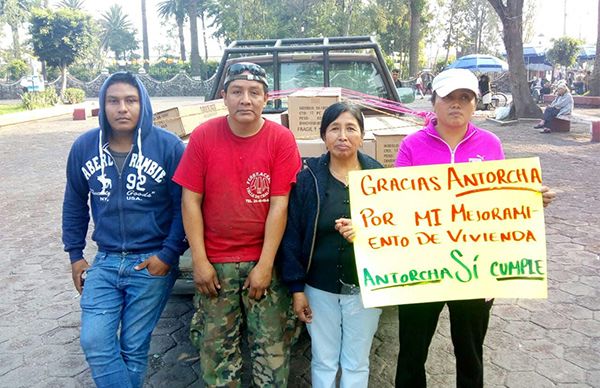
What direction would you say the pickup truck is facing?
away from the camera

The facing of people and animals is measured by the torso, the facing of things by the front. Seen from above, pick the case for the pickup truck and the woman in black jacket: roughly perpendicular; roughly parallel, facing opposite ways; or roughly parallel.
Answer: roughly parallel, facing opposite ways

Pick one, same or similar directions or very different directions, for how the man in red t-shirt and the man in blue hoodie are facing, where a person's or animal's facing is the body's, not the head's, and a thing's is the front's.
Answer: same or similar directions

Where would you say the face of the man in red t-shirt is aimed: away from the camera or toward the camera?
toward the camera

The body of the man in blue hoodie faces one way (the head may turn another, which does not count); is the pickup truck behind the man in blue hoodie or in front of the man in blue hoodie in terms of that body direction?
behind

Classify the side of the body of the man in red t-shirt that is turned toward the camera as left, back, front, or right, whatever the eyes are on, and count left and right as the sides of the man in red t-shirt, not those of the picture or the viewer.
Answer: front

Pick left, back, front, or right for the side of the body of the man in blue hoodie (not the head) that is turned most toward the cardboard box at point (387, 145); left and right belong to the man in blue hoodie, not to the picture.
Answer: left

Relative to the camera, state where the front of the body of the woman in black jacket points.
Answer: toward the camera

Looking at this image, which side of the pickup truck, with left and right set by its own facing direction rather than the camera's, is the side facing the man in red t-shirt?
back

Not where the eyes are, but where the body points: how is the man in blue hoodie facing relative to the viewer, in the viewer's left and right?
facing the viewer

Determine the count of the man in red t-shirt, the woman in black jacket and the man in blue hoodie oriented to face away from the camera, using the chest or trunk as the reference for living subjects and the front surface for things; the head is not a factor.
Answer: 0

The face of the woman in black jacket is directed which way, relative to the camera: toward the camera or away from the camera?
toward the camera

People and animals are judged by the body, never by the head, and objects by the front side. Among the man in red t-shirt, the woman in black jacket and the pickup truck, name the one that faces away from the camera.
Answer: the pickup truck
